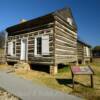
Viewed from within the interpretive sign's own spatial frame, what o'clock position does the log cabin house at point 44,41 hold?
The log cabin house is roughly at 5 o'clock from the interpretive sign.

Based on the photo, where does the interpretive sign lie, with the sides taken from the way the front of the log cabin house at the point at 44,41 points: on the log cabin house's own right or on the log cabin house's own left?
on the log cabin house's own left

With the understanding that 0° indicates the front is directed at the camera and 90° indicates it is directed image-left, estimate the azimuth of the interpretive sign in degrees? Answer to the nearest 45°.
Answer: approximately 0°

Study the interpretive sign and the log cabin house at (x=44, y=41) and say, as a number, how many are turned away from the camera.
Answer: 0

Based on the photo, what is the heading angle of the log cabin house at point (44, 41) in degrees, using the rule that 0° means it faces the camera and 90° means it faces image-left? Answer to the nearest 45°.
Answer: approximately 45°
